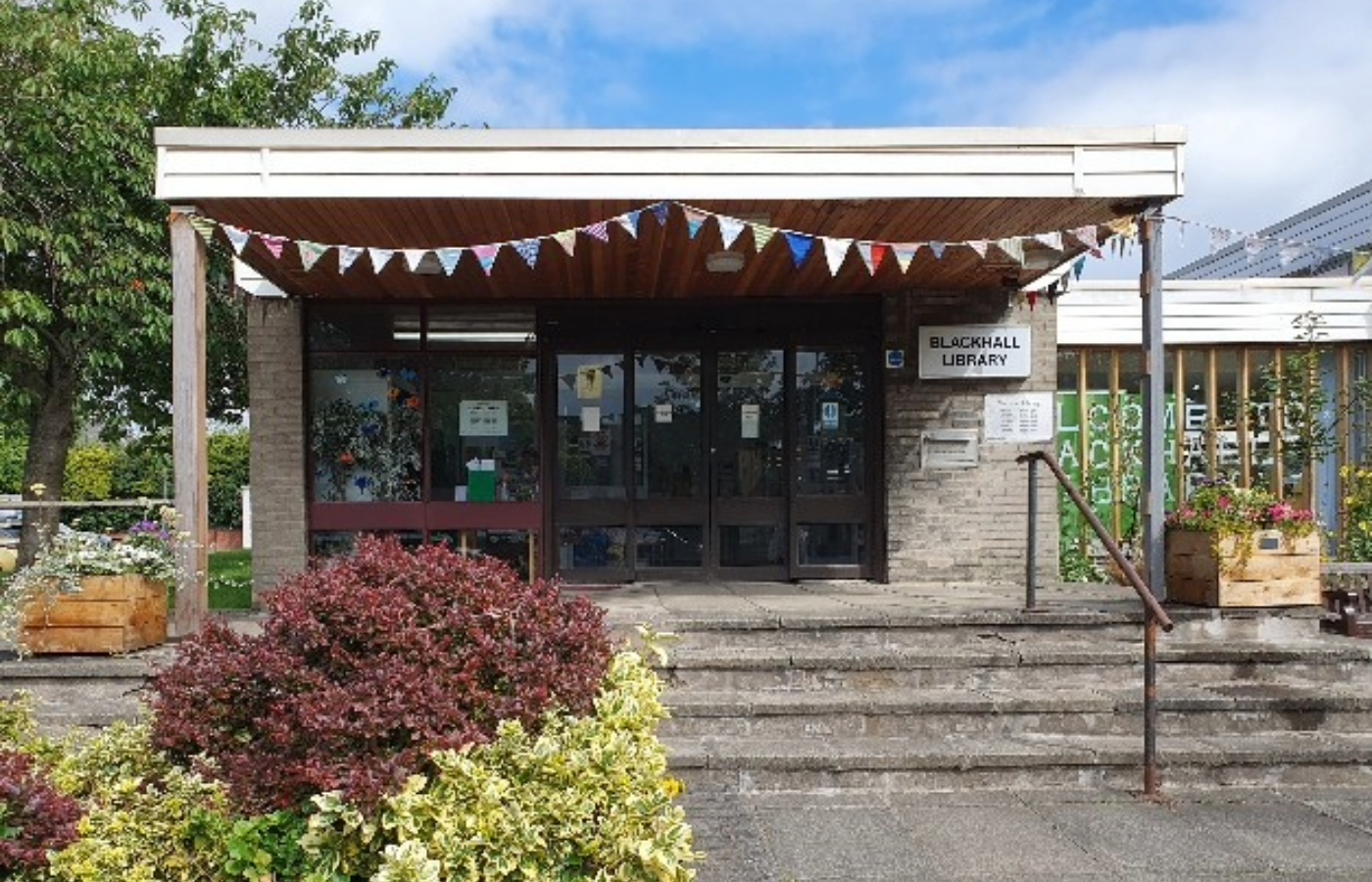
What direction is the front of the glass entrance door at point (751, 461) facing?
toward the camera

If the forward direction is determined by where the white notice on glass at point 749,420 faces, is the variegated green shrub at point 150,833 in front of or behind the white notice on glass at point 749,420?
in front

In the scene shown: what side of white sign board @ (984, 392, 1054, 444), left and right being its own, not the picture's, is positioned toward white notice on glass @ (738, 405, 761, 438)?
right

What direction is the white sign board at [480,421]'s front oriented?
toward the camera

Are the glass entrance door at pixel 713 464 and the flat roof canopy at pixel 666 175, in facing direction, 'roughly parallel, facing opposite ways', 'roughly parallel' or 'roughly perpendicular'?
roughly parallel

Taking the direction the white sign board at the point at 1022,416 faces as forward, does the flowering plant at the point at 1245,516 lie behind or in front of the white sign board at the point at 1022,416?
in front

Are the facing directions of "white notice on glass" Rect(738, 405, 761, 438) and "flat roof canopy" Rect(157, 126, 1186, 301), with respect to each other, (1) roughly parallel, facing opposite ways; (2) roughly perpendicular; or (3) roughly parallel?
roughly parallel

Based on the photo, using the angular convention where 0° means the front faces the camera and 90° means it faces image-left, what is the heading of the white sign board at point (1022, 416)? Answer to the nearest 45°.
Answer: approximately 0°

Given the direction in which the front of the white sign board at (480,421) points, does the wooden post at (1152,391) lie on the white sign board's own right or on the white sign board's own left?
on the white sign board's own left

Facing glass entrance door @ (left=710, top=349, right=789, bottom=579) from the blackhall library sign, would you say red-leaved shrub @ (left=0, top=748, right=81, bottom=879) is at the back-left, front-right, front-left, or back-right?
front-left

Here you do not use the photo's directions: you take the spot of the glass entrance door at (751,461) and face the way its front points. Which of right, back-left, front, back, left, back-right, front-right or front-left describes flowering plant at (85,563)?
front-right

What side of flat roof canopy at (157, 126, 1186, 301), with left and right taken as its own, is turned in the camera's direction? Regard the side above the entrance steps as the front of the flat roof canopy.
front

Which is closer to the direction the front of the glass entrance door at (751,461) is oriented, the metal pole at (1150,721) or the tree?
the metal pole

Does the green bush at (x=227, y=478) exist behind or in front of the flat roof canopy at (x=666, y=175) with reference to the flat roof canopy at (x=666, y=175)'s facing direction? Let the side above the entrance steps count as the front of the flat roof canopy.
behind

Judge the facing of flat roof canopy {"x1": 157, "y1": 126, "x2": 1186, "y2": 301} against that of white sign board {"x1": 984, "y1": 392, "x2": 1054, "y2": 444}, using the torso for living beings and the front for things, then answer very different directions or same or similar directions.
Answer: same or similar directions
